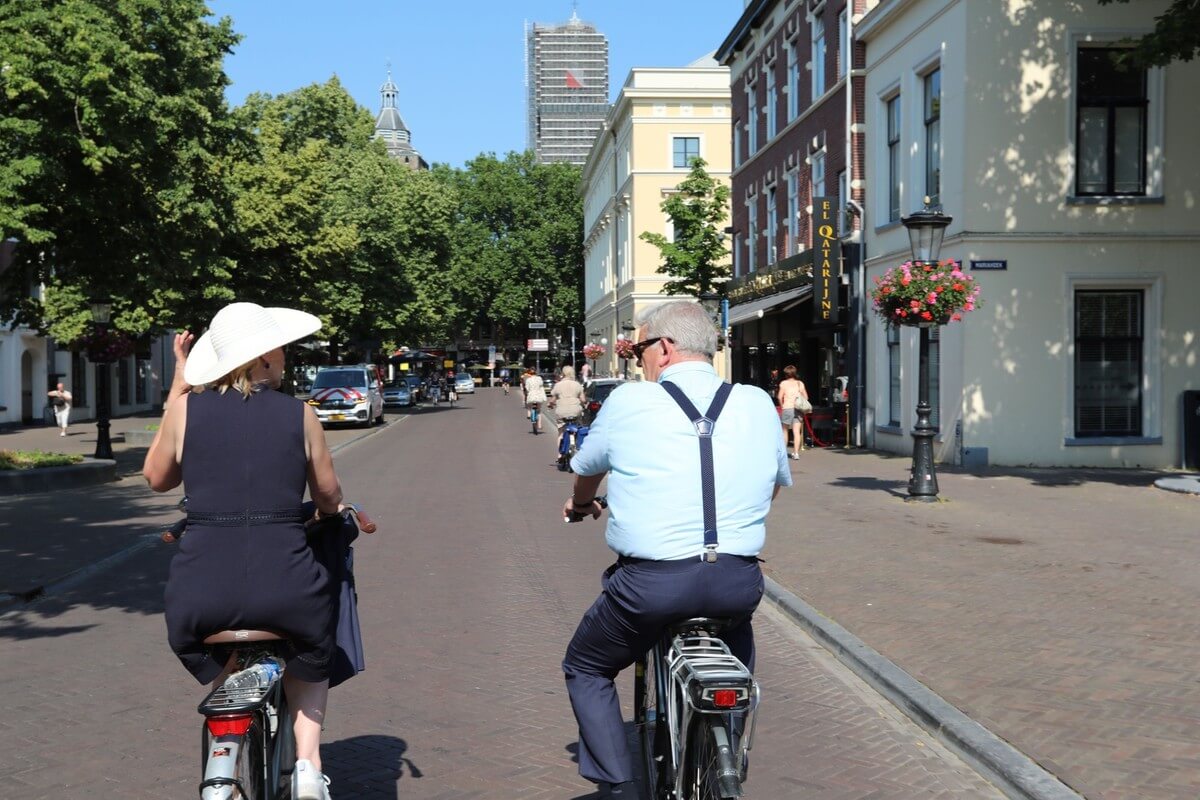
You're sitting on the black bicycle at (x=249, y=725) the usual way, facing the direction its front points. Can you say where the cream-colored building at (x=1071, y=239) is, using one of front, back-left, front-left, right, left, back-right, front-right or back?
front-right

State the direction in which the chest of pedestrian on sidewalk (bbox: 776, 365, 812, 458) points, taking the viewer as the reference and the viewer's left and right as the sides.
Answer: facing away from the viewer

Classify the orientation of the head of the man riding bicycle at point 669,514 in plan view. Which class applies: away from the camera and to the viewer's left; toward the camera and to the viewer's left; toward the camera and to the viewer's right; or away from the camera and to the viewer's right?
away from the camera and to the viewer's left

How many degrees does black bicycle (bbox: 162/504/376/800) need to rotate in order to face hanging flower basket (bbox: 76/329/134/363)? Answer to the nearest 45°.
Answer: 0° — it already faces it

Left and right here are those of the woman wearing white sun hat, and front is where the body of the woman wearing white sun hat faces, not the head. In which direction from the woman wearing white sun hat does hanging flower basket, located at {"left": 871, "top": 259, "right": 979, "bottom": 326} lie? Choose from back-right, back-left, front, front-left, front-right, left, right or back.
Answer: front-right

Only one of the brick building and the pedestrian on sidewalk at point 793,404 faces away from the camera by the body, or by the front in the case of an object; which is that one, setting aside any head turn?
the pedestrian on sidewalk

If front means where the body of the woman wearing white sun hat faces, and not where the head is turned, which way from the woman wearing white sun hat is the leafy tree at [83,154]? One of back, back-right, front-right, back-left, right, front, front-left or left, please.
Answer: front

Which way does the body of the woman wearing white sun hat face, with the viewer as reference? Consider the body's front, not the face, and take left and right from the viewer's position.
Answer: facing away from the viewer

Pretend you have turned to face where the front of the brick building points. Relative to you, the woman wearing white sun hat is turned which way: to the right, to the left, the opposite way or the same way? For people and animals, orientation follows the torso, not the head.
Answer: to the right

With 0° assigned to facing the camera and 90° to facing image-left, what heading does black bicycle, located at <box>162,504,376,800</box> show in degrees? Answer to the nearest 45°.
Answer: approximately 180°

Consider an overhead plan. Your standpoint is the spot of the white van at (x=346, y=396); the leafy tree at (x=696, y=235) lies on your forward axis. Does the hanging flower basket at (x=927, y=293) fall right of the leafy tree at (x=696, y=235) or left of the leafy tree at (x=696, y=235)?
right

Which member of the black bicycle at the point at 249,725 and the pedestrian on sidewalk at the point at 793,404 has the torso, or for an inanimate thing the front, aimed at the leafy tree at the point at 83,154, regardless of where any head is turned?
the black bicycle

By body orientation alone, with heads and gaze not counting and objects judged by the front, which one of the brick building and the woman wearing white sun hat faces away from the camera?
the woman wearing white sun hat

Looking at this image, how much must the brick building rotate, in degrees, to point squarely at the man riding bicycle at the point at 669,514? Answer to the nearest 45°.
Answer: approximately 45° to its left
